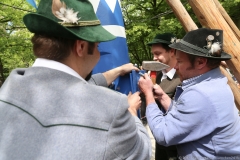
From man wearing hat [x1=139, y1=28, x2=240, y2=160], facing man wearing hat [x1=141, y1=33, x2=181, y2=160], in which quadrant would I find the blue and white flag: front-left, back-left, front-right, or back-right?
front-left

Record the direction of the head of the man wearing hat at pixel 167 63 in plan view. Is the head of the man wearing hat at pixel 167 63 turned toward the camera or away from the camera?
toward the camera

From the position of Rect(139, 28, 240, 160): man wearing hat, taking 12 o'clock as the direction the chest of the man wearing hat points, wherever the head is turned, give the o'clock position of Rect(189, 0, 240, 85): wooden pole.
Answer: The wooden pole is roughly at 3 o'clock from the man wearing hat.

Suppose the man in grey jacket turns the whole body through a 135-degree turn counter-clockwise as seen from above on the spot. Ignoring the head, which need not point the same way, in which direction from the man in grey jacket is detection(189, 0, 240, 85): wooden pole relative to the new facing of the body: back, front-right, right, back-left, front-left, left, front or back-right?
back-right

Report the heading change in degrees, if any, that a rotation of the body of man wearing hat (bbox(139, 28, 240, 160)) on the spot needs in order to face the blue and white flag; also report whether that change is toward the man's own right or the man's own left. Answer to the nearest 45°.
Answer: approximately 45° to the man's own right

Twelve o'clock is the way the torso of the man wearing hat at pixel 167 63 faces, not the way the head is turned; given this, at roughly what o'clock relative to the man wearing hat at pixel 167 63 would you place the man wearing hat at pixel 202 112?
the man wearing hat at pixel 202 112 is roughly at 10 o'clock from the man wearing hat at pixel 167 63.

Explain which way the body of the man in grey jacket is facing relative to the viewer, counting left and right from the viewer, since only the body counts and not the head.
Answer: facing away from the viewer and to the right of the viewer

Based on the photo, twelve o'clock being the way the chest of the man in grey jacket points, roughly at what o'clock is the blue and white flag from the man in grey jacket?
The blue and white flag is roughly at 11 o'clock from the man in grey jacket.

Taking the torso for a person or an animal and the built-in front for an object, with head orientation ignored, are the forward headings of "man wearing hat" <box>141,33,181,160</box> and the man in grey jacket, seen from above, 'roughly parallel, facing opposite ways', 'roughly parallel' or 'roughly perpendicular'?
roughly parallel, facing opposite ways

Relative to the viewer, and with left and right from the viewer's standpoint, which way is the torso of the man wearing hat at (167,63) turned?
facing the viewer and to the left of the viewer

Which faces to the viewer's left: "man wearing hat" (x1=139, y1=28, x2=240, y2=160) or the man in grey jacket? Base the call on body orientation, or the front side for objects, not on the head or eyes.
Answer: the man wearing hat

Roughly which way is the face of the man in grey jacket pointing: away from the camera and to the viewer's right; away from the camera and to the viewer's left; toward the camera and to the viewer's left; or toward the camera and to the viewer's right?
away from the camera and to the viewer's right

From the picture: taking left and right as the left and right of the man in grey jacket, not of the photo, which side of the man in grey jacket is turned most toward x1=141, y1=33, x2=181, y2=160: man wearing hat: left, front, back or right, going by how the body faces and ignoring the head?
front

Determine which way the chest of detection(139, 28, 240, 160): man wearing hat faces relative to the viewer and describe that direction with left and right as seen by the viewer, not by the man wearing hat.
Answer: facing to the left of the viewer

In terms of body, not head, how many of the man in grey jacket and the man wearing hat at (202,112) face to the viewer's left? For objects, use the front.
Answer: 1
